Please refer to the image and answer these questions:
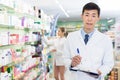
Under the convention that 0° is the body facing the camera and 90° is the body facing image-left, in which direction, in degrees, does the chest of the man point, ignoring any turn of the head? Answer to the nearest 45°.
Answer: approximately 0°

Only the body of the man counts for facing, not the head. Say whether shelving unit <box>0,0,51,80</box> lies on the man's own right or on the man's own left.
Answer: on the man's own right
